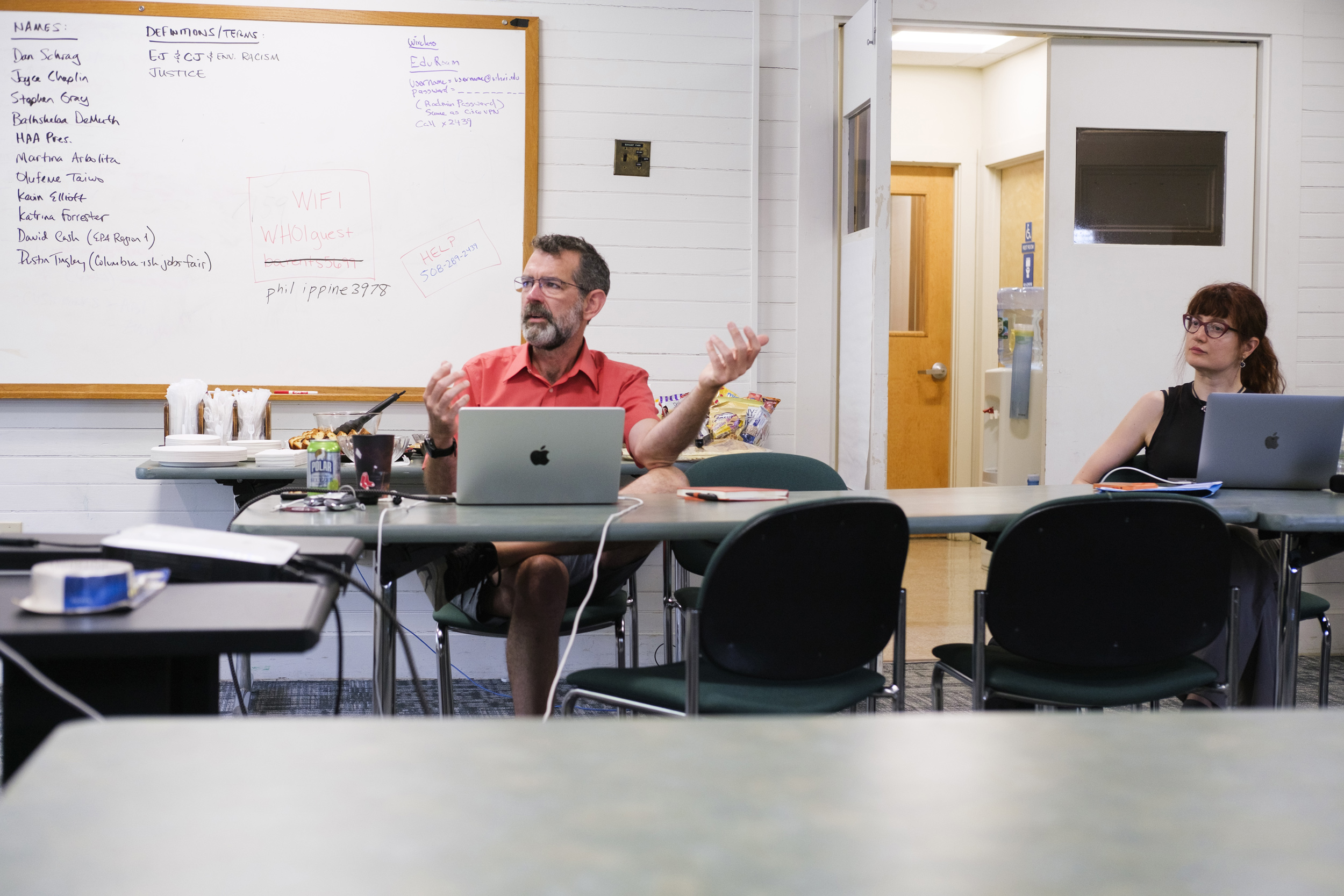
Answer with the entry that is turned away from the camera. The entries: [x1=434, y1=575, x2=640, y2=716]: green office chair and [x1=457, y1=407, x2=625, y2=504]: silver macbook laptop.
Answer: the silver macbook laptop

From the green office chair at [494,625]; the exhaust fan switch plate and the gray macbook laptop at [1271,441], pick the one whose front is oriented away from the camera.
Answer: the gray macbook laptop

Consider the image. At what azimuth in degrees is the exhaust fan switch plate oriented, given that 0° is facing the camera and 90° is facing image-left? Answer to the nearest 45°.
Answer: approximately 0°

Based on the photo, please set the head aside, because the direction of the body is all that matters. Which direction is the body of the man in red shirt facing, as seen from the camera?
toward the camera

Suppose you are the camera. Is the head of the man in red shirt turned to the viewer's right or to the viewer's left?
to the viewer's left

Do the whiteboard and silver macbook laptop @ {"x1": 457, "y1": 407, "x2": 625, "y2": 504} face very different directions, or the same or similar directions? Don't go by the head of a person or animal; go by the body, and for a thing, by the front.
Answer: very different directions

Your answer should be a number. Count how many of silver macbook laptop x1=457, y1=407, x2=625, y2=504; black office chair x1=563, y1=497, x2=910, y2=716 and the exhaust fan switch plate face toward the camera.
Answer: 1

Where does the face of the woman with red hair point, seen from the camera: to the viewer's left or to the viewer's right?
to the viewer's left

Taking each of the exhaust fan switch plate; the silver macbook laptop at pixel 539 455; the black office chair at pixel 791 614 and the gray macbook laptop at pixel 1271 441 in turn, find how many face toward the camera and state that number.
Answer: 1

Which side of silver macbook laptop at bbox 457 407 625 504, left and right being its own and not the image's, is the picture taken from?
back

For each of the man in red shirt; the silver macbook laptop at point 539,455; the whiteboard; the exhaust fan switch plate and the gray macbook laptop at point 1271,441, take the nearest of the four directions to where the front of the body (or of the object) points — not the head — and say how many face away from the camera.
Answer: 2

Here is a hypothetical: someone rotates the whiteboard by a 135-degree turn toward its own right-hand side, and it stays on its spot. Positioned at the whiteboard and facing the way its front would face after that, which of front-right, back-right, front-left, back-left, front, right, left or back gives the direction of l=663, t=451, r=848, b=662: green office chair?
back

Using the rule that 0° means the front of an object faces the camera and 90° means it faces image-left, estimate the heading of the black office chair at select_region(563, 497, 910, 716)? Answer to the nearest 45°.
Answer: approximately 135°

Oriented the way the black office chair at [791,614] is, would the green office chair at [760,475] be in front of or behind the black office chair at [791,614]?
in front

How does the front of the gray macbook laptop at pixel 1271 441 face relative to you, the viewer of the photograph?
facing away from the viewer

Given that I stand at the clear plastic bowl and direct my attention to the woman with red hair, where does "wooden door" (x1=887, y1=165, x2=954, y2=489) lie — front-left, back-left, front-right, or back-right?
front-left

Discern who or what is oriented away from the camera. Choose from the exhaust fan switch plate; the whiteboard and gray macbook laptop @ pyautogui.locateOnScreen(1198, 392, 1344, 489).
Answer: the gray macbook laptop

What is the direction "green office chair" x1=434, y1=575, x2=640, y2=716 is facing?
toward the camera

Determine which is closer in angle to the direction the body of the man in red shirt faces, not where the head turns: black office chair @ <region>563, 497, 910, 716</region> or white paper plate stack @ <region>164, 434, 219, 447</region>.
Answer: the black office chair
